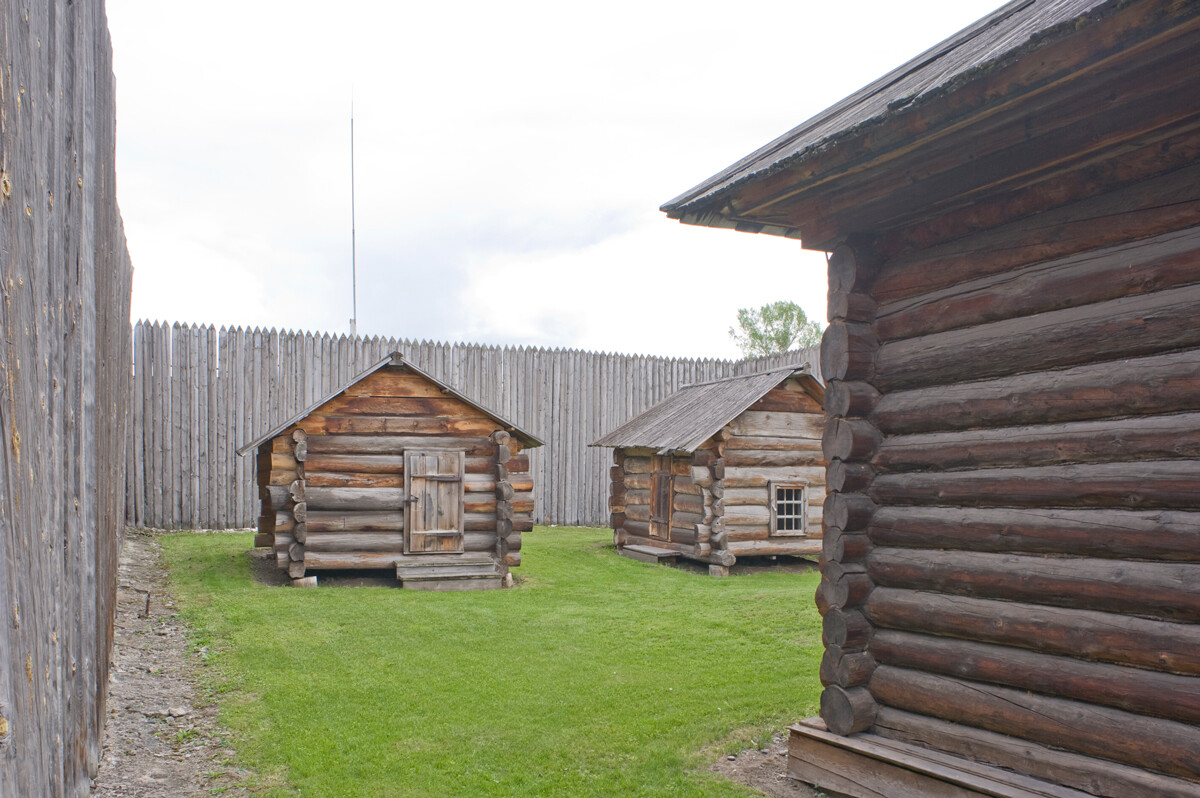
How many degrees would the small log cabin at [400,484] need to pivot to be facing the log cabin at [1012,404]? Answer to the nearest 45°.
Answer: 0° — it already faces it

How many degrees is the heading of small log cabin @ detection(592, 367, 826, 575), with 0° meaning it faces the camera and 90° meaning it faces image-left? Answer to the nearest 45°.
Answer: approximately 45°

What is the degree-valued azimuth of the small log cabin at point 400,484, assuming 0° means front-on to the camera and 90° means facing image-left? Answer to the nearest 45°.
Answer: approximately 0°

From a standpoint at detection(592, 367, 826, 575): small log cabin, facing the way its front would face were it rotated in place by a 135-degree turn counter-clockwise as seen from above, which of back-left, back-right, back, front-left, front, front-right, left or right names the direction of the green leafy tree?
left

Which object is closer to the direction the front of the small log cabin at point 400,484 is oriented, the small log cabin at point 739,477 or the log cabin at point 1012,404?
the log cabin

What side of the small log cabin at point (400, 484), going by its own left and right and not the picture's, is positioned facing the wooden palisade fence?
back
